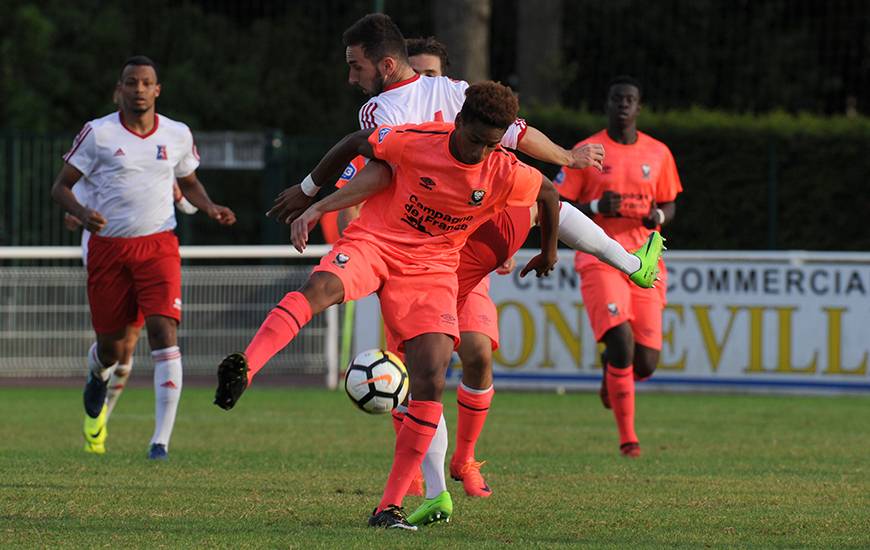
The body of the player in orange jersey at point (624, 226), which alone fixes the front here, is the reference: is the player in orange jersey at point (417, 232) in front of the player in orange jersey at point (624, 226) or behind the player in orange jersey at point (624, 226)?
in front

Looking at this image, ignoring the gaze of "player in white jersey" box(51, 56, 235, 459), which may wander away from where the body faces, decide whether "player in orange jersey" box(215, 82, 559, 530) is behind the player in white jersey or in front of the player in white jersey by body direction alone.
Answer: in front

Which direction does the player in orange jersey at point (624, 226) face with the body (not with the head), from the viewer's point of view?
toward the camera

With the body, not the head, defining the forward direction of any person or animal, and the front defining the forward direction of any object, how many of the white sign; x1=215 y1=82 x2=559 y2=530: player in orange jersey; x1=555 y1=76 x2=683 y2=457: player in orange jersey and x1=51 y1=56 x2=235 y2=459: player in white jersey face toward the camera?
4

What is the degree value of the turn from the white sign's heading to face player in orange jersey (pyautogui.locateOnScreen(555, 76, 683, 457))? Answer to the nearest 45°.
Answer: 0° — it already faces them

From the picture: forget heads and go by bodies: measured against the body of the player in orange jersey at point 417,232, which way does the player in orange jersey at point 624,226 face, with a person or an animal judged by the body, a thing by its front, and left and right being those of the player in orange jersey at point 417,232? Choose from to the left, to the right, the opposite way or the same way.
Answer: the same way

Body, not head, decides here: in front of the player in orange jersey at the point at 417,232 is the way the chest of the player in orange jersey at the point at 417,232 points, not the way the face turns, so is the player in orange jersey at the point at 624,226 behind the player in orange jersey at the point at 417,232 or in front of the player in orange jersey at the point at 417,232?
behind

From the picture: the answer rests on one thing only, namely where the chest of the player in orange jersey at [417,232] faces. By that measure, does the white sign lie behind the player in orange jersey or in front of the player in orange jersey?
behind

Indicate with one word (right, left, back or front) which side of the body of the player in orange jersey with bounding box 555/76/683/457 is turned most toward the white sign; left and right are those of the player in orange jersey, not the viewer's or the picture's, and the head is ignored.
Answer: back

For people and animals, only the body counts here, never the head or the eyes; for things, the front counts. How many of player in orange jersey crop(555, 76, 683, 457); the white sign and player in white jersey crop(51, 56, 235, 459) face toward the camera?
3

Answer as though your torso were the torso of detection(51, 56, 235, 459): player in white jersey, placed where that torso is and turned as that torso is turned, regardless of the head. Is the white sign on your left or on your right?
on your left

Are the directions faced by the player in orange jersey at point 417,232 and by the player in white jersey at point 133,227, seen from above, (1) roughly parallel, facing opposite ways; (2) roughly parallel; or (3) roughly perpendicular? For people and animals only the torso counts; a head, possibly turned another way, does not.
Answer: roughly parallel

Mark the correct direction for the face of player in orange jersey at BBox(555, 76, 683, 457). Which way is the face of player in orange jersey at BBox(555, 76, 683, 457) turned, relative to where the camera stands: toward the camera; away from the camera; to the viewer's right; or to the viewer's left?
toward the camera

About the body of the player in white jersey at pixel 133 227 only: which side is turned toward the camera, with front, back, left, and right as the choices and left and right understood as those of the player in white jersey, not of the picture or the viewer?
front

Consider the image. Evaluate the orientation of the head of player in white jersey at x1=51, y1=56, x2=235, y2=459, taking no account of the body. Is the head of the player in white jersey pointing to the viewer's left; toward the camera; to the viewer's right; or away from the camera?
toward the camera
